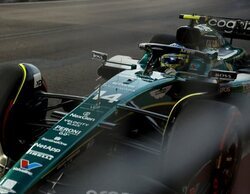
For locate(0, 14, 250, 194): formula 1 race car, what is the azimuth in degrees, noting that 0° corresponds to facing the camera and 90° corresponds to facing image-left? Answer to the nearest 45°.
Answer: approximately 45°
